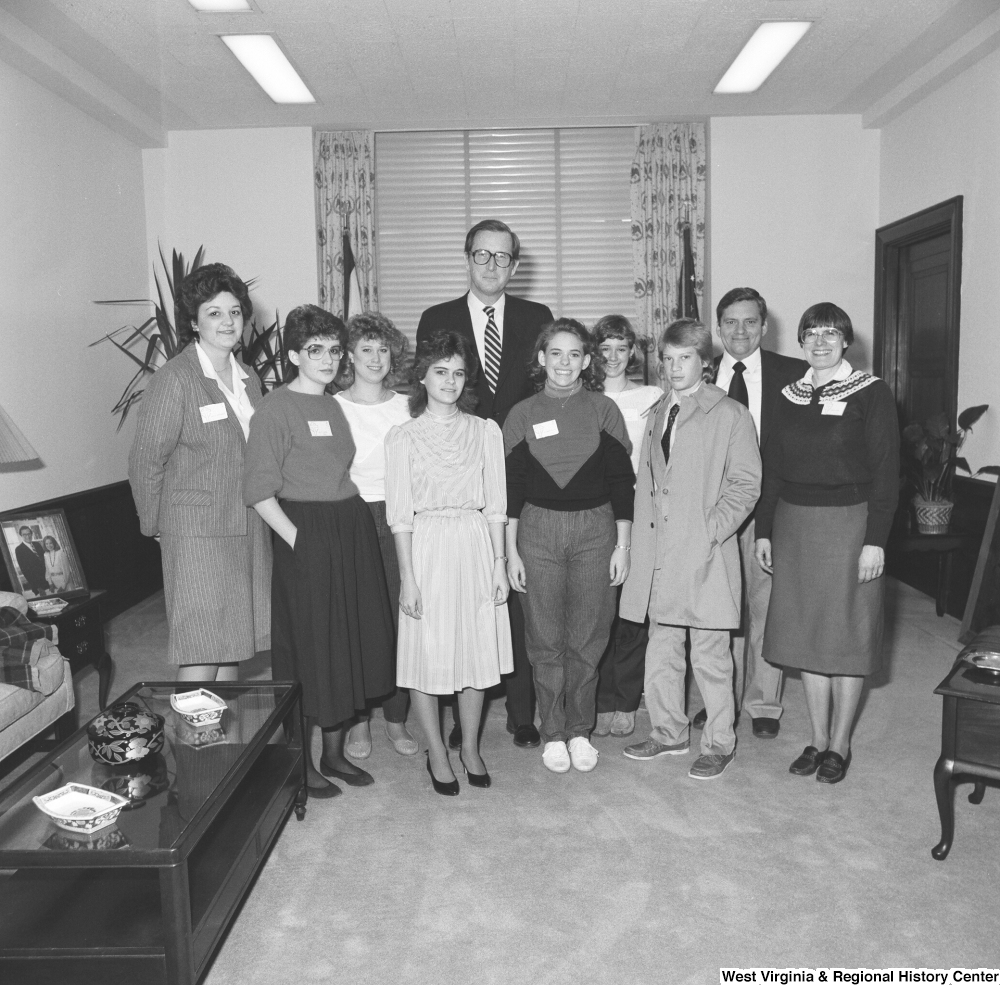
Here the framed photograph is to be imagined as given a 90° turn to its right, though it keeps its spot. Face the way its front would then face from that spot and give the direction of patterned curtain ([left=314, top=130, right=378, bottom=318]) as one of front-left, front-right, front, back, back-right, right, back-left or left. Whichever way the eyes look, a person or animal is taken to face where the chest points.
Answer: back

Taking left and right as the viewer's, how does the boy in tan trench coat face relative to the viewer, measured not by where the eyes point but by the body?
facing the viewer and to the left of the viewer

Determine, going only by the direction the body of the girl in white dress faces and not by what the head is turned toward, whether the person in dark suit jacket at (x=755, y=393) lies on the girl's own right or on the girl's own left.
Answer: on the girl's own left

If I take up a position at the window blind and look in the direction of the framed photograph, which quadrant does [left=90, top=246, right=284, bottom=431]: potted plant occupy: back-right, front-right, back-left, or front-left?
front-right

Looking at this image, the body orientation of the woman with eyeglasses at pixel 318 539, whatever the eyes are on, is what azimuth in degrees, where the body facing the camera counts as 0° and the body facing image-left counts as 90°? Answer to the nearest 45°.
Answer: approximately 315°

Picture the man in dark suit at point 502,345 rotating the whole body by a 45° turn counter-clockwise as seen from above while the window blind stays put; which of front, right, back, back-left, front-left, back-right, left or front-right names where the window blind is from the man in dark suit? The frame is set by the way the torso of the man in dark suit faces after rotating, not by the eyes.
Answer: back-left

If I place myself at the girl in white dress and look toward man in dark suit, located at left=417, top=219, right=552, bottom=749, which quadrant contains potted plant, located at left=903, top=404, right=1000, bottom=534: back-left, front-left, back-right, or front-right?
front-right

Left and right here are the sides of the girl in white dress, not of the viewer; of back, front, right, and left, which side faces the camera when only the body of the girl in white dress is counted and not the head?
front

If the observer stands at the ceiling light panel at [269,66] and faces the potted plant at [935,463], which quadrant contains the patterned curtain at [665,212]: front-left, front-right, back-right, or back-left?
front-left

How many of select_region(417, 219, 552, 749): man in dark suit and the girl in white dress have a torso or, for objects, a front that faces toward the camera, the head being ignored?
2

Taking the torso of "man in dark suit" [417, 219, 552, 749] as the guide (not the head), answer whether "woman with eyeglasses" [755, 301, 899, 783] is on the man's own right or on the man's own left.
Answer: on the man's own left

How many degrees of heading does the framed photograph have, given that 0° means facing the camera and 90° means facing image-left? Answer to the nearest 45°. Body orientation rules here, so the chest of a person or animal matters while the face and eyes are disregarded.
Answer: approximately 315°

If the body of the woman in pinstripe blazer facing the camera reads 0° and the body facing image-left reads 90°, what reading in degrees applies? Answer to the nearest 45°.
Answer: approximately 315°
